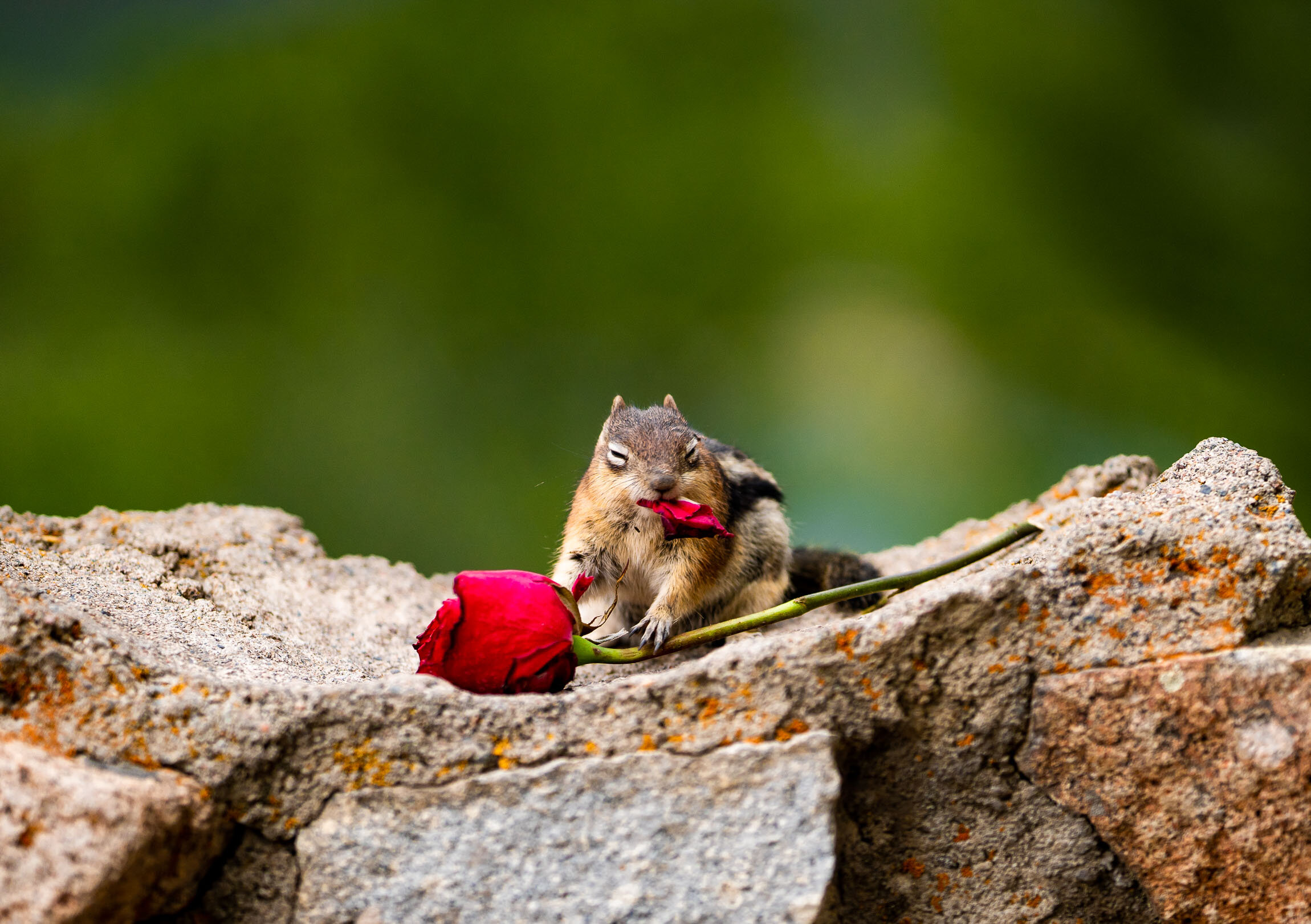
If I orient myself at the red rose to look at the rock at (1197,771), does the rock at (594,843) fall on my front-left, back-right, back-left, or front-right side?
front-right

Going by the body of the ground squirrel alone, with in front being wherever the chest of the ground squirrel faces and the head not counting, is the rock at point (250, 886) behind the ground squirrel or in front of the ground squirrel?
in front

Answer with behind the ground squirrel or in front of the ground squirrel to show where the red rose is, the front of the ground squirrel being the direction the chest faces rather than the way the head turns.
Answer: in front

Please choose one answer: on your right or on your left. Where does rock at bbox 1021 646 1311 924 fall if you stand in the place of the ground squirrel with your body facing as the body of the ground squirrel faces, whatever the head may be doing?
on your left

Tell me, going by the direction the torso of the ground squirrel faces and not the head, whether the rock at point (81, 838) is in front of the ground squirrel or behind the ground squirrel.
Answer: in front

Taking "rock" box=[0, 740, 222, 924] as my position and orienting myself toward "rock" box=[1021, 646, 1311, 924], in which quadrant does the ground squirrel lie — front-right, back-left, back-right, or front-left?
front-left

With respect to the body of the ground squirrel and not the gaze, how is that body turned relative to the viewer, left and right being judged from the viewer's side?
facing the viewer and to the left of the viewer

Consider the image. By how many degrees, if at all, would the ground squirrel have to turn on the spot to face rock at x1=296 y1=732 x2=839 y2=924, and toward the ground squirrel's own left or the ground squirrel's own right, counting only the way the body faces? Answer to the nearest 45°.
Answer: approximately 45° to the ground squirrel's own left
